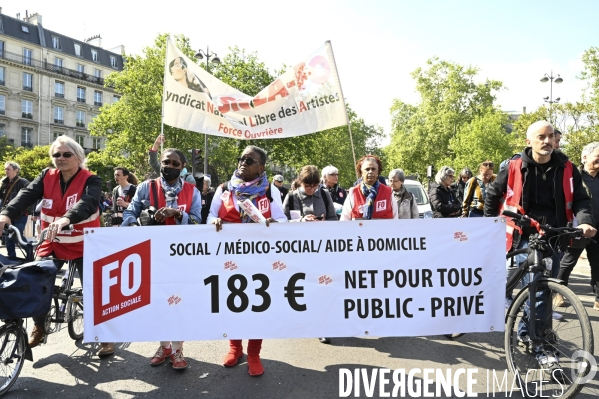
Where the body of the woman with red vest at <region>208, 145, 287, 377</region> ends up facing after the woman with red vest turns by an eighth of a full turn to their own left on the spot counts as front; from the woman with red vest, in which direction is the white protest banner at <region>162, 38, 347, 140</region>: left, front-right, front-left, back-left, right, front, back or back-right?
back-left

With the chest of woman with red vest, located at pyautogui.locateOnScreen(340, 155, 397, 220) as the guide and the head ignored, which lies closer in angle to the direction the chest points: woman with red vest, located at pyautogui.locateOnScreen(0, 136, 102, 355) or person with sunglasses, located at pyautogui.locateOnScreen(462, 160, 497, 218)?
the woman with red vest

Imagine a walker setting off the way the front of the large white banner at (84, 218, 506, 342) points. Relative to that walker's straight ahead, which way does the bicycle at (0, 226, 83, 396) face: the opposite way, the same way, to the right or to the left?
the same way

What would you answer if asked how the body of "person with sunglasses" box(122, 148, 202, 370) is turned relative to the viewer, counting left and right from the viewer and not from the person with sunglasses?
facing the viewer

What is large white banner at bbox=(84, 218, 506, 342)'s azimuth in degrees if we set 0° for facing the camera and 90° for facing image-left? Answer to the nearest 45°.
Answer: approximately 0°

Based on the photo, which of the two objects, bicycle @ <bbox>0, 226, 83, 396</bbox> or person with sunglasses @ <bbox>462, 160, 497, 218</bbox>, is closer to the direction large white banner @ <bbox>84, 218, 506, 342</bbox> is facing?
the bicycle

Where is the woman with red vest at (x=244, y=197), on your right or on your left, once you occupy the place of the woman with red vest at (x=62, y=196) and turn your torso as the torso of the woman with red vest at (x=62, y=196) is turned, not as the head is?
on your left

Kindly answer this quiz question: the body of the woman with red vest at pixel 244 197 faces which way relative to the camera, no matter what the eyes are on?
toward the camera

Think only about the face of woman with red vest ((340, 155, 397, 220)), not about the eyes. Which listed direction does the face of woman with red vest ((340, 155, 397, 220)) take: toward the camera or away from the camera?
toward the camera

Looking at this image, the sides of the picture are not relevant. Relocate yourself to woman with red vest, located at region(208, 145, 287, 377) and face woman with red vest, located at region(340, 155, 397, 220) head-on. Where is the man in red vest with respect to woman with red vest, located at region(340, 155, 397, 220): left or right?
right

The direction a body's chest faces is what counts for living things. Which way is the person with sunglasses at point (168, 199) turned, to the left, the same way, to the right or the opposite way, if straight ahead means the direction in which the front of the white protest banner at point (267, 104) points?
the same way

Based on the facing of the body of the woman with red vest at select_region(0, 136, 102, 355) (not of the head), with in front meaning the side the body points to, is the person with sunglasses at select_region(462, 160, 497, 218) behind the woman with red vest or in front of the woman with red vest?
behind

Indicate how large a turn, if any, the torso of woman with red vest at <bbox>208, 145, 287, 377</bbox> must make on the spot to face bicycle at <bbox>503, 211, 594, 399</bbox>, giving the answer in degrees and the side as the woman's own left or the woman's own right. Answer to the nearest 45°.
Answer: approximately 90° to the woman's own left

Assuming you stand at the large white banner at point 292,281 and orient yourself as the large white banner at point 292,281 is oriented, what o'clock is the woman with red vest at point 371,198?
The woman with red vest is roughly at 7 o'clock from the large white banner.

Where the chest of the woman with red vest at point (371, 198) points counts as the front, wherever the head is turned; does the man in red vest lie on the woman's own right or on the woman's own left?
on the woman's own left

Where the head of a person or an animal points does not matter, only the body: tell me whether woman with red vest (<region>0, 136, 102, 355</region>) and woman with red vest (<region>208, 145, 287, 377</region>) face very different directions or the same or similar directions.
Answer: same or similar directions
